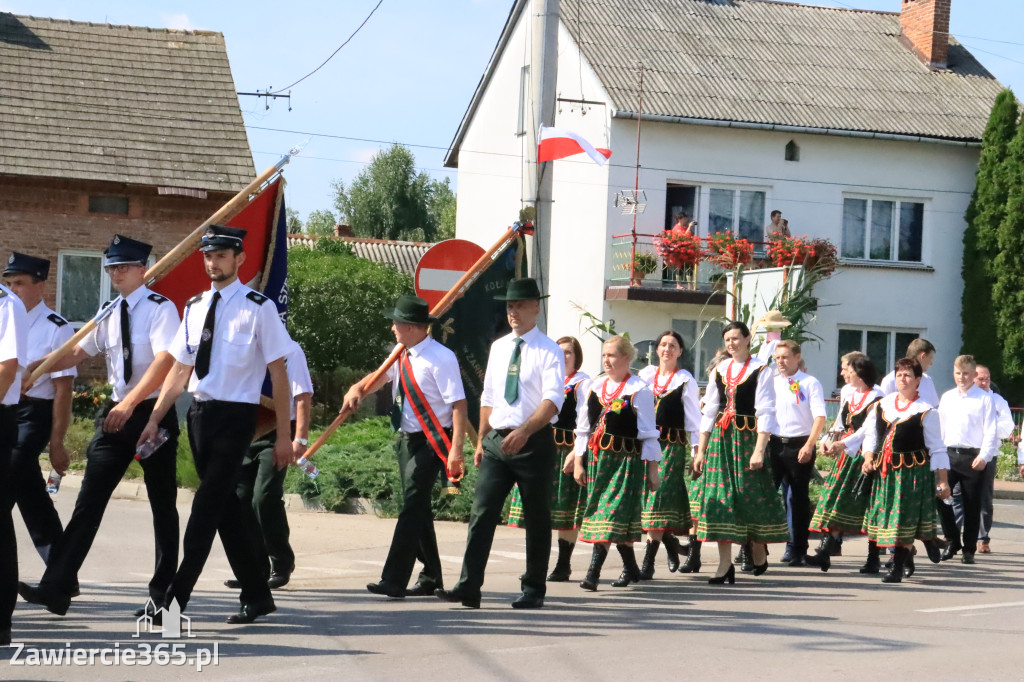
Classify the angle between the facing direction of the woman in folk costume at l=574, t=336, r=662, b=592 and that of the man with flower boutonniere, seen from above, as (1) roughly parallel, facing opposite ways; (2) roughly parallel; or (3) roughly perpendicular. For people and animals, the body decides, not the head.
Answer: roughly parallel

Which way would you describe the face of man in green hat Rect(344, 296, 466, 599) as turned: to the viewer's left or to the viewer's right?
to the viewer's left

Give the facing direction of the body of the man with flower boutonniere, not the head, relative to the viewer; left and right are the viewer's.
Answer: facing the viewer and to the left of the viewer

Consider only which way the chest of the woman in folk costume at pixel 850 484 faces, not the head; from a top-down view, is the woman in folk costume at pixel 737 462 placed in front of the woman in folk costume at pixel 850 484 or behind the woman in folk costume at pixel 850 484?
in front

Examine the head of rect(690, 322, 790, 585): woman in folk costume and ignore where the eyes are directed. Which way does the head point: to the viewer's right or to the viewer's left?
to the viewer's left

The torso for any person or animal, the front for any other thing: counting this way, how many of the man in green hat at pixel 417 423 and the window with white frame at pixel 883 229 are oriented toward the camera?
1

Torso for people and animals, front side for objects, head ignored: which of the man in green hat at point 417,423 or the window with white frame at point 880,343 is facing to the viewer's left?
the man in green hat

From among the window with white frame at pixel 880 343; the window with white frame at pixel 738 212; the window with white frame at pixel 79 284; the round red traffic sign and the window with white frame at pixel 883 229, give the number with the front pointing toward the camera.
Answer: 5

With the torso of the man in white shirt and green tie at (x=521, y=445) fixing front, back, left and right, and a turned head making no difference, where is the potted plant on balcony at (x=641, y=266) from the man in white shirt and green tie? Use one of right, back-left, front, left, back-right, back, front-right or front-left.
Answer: back-right

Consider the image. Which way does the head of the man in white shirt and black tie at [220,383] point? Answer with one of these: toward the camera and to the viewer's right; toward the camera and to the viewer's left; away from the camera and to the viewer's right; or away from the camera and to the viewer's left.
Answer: toward the camera and to the viewer's left

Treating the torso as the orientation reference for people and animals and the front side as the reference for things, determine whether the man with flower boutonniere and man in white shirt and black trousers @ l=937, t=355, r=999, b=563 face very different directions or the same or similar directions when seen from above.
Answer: same or similar directions

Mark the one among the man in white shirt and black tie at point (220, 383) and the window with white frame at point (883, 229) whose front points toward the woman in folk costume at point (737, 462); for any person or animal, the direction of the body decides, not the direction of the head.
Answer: the window with white frame

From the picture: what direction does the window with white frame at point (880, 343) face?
toward the camera

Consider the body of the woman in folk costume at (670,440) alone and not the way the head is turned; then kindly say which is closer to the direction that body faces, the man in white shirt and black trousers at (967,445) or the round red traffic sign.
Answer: the round red traffic sign

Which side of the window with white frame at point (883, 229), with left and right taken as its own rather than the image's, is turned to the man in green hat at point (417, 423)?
front

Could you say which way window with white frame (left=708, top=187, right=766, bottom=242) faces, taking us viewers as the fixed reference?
facing the viewer

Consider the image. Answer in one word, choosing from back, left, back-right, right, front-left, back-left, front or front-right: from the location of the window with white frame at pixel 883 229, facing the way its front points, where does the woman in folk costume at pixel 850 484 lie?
front

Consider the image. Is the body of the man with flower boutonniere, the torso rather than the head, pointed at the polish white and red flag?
no
